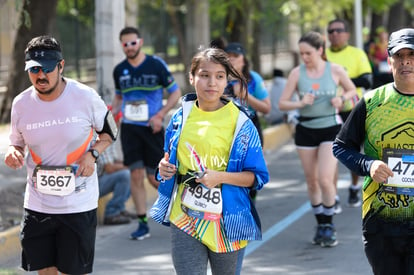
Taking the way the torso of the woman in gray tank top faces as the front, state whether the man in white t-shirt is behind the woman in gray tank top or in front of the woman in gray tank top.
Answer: in front

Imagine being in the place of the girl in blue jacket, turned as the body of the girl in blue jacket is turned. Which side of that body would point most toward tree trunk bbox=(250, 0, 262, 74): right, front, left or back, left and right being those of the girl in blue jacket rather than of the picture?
back

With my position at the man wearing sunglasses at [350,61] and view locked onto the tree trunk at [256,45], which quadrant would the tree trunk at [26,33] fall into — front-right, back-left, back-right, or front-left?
front-left

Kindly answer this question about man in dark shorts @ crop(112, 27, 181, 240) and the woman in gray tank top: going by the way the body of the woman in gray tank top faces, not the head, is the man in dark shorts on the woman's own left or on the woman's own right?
on the woman's own right

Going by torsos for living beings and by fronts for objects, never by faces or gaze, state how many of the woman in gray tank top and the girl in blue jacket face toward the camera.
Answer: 2

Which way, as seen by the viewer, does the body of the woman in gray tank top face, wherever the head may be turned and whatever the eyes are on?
toward the camera

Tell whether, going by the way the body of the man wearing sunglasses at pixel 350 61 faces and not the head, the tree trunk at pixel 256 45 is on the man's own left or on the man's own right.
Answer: on the man's own right

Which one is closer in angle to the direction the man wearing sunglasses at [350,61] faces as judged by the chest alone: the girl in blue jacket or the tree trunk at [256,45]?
the girl in blue jacket

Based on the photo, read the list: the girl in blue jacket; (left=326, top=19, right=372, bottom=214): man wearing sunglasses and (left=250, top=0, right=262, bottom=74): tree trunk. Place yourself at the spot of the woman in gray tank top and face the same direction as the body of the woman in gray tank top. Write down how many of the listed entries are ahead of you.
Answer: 1

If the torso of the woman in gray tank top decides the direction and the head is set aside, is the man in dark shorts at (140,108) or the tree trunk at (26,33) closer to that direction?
the man in dark shorts
